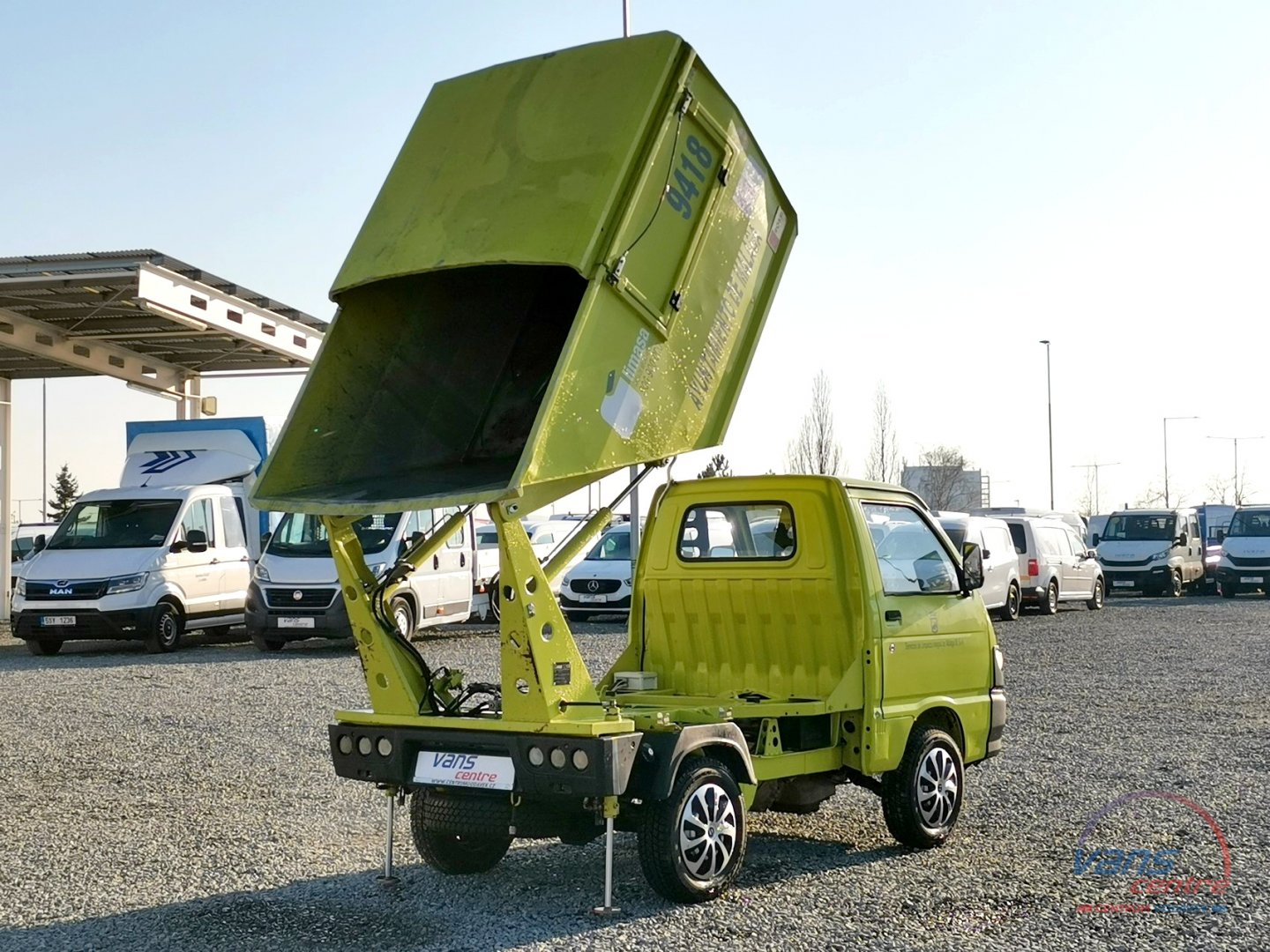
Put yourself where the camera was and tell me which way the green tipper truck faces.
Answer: facing away from the viewer and to the right of the viewer

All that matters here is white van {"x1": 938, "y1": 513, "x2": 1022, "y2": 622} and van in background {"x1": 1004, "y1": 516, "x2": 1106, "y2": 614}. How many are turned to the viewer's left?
0

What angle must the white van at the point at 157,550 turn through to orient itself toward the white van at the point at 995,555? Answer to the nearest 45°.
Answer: approximately 135° to its left

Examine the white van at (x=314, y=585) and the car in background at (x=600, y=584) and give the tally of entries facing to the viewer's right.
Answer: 0

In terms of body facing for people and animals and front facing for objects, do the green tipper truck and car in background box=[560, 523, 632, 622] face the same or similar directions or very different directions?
very different directions

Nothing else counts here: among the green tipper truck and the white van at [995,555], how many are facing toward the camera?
0

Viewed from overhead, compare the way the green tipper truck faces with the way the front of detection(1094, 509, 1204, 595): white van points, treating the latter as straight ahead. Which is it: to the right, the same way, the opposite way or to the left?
the opposite way

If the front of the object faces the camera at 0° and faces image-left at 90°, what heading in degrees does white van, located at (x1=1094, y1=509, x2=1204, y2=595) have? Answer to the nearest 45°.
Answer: approximately 45°

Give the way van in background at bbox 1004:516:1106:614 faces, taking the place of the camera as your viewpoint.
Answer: facing away from the viewer and to the right of the viewer
